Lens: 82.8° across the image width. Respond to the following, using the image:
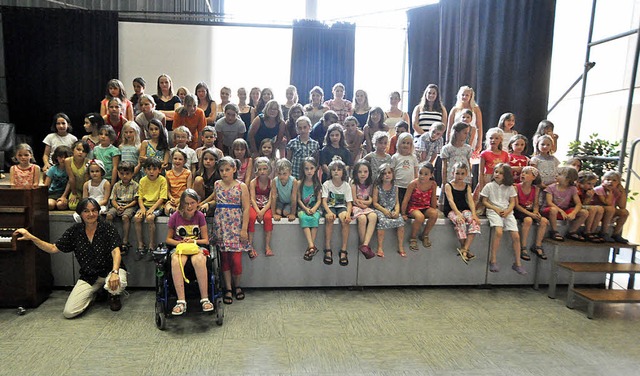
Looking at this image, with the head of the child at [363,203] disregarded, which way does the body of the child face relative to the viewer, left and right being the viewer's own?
facing the viewer

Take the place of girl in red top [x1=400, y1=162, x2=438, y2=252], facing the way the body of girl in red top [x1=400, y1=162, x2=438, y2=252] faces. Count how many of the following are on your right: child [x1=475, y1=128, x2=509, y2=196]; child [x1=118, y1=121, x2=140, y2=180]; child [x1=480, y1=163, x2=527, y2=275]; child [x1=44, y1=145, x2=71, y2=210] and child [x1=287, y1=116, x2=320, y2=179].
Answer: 3

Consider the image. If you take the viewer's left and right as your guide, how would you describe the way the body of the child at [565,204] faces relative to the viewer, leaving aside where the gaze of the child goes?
facing the viewer

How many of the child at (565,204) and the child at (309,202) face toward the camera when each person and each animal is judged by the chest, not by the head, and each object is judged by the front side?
2

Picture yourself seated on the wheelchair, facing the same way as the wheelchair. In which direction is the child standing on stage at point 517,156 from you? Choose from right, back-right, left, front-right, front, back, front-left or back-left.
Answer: left

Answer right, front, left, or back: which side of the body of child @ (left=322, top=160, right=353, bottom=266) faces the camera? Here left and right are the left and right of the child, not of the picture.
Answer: front

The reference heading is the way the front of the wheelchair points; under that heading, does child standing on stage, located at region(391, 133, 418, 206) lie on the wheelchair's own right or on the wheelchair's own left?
on the wheelchair's own left

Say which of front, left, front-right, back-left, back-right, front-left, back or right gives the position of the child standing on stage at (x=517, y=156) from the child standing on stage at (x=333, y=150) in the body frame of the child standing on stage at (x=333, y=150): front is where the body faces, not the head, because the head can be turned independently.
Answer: left

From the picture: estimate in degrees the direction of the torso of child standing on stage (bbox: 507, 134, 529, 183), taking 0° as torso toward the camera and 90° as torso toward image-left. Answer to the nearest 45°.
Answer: approximately 0°

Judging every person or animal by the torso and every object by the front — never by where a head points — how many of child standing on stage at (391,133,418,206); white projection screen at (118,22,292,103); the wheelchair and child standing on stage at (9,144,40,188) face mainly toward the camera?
4

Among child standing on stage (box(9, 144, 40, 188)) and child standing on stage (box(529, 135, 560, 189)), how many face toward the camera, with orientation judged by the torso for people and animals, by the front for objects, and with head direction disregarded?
2
